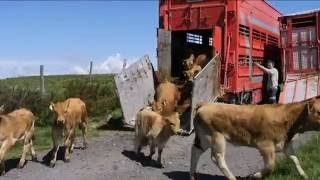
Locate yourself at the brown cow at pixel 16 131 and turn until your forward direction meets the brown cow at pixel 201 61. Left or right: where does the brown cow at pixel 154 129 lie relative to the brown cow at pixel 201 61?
right

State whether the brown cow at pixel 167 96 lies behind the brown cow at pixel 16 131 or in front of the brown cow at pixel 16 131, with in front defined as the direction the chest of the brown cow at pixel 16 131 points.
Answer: behind

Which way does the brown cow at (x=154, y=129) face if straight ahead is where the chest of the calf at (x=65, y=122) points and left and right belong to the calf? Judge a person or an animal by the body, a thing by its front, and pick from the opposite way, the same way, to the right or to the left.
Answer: to the left

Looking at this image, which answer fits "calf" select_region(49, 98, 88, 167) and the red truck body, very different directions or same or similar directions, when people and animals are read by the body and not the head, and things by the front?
very different directions

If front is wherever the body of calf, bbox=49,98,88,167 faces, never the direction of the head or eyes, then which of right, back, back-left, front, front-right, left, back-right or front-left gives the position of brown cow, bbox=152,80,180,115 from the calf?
back

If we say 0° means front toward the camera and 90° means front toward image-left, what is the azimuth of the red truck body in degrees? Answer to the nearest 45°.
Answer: approximately 225°

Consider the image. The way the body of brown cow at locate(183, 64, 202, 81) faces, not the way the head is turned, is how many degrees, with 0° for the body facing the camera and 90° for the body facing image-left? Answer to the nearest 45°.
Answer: approximately 45°
